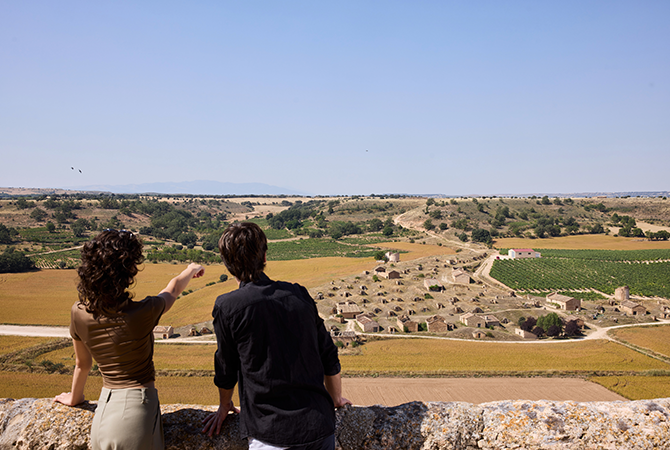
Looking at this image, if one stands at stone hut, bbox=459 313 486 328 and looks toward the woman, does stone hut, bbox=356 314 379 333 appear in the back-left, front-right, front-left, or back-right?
front-right

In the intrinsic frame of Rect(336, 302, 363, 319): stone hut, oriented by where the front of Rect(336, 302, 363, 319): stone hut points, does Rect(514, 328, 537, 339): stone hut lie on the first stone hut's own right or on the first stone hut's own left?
on the first stone hut's own left

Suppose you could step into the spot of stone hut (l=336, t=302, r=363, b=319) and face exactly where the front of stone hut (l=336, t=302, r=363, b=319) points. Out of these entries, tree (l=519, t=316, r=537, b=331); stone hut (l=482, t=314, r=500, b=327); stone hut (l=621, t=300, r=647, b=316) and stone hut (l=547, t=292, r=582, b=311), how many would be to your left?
4

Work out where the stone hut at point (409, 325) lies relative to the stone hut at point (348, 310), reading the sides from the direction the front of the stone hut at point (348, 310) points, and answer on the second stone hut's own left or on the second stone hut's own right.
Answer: on the second stone hut's own left

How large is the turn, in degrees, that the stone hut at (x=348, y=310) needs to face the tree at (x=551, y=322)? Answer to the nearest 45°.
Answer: approximately 90° to its left

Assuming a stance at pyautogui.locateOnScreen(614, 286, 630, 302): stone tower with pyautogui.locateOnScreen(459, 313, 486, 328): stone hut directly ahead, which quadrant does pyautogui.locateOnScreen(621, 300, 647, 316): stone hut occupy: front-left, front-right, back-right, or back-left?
front-left

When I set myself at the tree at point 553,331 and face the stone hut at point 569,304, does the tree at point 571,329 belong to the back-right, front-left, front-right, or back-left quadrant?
front-right

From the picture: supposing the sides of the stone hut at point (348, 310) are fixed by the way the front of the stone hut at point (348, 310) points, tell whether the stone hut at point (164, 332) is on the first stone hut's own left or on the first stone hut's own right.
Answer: on the first stone hut's own right

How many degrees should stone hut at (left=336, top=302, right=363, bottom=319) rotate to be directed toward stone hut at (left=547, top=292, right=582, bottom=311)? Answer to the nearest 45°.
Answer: approximately 90° to its left

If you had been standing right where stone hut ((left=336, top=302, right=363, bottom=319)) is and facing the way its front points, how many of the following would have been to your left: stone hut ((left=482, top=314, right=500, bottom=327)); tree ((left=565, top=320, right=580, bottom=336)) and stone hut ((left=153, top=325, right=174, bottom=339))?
2

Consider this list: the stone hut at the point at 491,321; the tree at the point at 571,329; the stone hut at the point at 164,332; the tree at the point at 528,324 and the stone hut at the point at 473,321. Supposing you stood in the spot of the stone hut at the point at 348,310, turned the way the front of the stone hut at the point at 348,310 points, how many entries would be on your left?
4

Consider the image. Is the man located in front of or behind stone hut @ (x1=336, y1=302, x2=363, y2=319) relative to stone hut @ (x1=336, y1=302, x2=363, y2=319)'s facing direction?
in front

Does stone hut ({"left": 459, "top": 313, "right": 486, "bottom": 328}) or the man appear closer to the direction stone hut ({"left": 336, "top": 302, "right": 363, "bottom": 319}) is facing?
the man

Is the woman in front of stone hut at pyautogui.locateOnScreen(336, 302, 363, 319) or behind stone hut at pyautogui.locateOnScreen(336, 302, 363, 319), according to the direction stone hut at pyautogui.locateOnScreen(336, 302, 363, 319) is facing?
in front

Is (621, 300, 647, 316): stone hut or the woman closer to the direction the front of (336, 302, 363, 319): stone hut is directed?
the woman

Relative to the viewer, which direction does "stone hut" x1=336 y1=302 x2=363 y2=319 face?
toward the camera

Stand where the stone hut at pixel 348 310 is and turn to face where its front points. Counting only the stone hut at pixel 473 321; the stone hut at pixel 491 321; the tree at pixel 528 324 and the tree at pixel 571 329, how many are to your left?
4

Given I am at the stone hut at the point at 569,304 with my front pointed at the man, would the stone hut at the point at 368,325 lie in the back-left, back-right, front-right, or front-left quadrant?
front-right

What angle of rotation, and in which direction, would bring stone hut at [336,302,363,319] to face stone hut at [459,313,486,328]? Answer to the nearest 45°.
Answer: approximately 90° to its left
